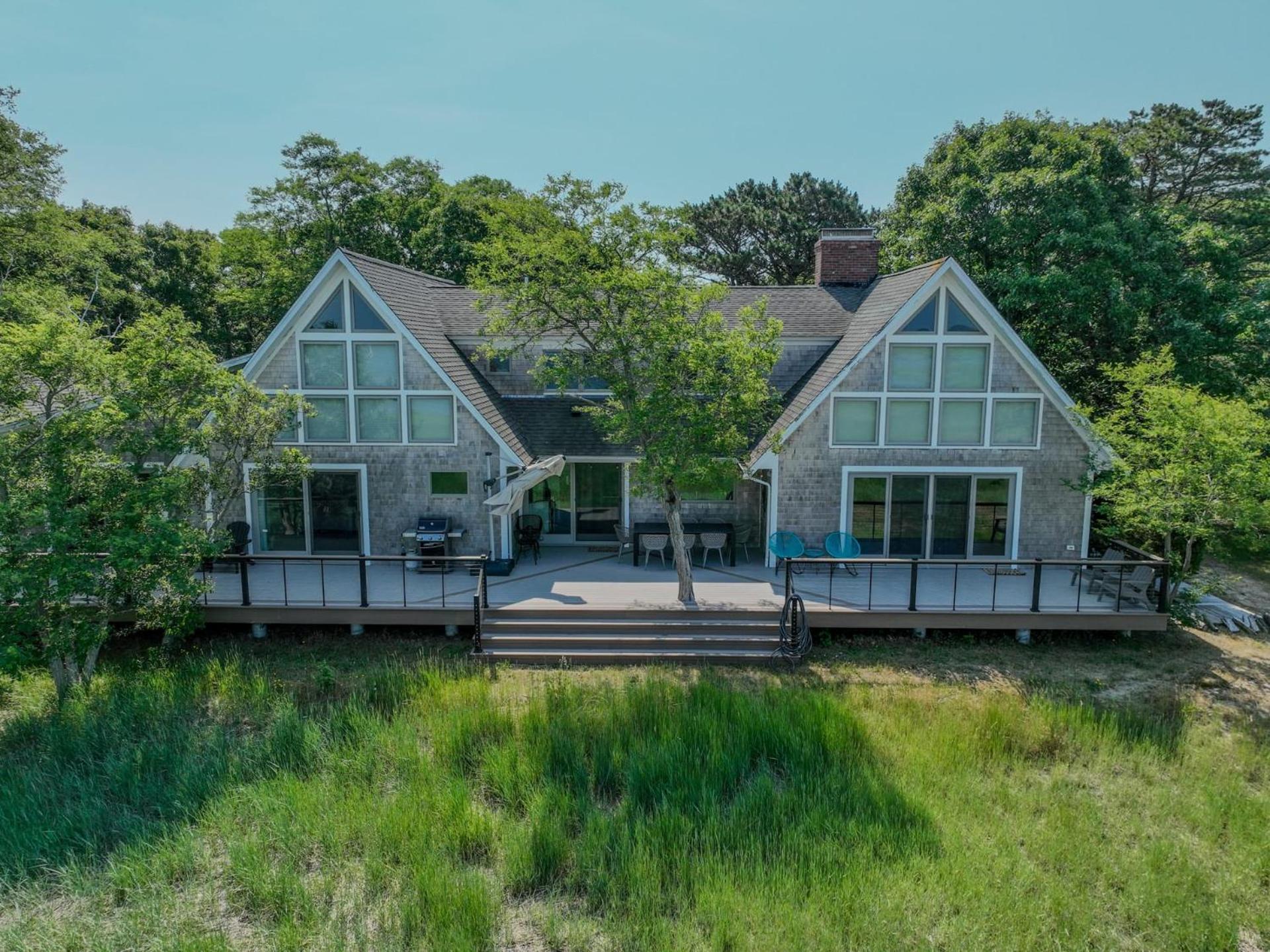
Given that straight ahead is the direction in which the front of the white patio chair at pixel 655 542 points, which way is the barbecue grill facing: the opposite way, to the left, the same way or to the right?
the opposite way

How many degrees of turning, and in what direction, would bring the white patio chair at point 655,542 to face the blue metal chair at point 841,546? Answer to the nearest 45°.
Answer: approximately 90° to its right

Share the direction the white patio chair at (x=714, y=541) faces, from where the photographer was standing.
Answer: facing away from the viewer

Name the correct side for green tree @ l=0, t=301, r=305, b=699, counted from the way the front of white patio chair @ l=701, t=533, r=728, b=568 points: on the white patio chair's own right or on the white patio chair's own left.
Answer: on the white patio chair's own left

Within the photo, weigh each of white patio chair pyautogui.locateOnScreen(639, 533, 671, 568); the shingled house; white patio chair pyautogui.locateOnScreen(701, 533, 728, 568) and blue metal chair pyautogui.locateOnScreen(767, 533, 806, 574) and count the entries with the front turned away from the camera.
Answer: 2

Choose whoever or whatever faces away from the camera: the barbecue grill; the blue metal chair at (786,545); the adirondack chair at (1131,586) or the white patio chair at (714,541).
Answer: the white patio chair

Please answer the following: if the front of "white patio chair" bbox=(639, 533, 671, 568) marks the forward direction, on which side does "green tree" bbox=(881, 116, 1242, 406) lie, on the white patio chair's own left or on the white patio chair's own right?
on the white patio chair's own right

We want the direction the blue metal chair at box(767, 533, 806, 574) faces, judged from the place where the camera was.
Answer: facing the viewer

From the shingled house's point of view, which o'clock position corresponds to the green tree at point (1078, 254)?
The green tree is roughly at 8 o'clock from the shingled house.

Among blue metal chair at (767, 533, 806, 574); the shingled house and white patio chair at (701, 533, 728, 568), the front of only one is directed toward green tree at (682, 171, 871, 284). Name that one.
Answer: the white patio chair

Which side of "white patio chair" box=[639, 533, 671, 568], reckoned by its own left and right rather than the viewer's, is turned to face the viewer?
back

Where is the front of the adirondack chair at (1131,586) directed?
to the viewer's left

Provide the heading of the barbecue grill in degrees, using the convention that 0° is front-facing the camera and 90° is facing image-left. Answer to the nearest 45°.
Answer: approximately 0°

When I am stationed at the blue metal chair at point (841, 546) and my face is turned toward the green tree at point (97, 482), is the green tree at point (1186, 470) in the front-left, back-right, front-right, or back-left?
back-left

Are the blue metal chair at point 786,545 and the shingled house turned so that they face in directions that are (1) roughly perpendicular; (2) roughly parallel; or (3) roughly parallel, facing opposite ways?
roughly parallel
